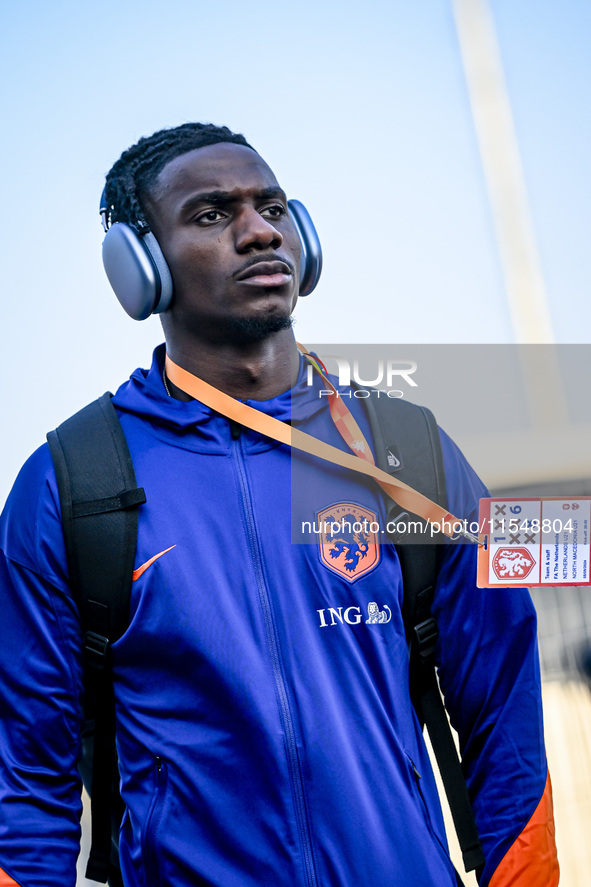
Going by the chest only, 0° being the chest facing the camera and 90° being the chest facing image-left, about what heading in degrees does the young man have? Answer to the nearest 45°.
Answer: approximately 0°
